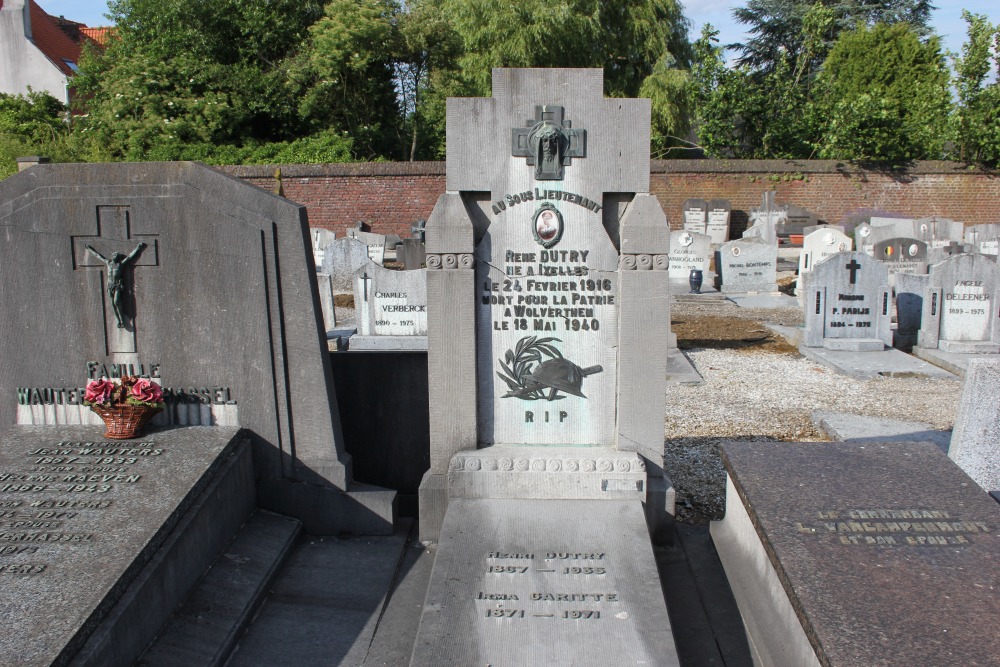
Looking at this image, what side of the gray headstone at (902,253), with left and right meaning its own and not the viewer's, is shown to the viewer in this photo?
front

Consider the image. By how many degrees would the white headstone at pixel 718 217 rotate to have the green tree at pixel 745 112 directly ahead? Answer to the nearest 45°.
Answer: approximately 180°

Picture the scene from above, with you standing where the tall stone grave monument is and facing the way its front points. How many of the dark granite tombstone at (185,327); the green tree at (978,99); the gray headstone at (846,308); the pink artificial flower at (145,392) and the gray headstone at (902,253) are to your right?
2

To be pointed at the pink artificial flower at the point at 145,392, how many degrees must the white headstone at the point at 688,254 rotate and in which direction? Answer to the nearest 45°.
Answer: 0° — it already faces it

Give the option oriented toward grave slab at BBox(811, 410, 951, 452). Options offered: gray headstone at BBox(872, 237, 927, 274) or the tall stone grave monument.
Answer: the gray headstone

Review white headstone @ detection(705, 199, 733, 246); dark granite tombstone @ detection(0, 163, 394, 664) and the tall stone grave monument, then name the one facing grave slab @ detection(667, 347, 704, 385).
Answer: the white headstone

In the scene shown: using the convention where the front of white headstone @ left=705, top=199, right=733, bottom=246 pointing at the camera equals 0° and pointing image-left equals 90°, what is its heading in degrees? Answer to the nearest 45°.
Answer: approximately 0°

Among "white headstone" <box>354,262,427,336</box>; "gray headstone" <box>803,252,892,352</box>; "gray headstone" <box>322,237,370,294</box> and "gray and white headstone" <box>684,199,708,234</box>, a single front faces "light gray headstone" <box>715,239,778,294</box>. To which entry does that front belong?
"gray and white headstone" <box>684,199,708,234</box>

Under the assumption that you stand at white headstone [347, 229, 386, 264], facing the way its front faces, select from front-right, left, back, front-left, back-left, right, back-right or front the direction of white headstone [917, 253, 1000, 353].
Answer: front-left

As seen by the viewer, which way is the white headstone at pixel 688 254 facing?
toward the camera

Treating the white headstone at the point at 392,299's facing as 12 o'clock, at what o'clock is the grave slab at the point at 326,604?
The grave slab is roughly at 12 o'clock from the white headstone.

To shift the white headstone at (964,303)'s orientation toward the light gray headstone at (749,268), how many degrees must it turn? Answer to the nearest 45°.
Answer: approximately 135° to its right

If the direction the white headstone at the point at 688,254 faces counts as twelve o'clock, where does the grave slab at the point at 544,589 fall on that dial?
The grave slab is roughly at 12 o'clock from the white headstone.

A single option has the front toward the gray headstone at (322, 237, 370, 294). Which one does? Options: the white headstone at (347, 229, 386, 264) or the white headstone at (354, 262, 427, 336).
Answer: the white headstone at (347, 229, 386, 264)

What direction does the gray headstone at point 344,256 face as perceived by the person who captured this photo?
facing the viewer
